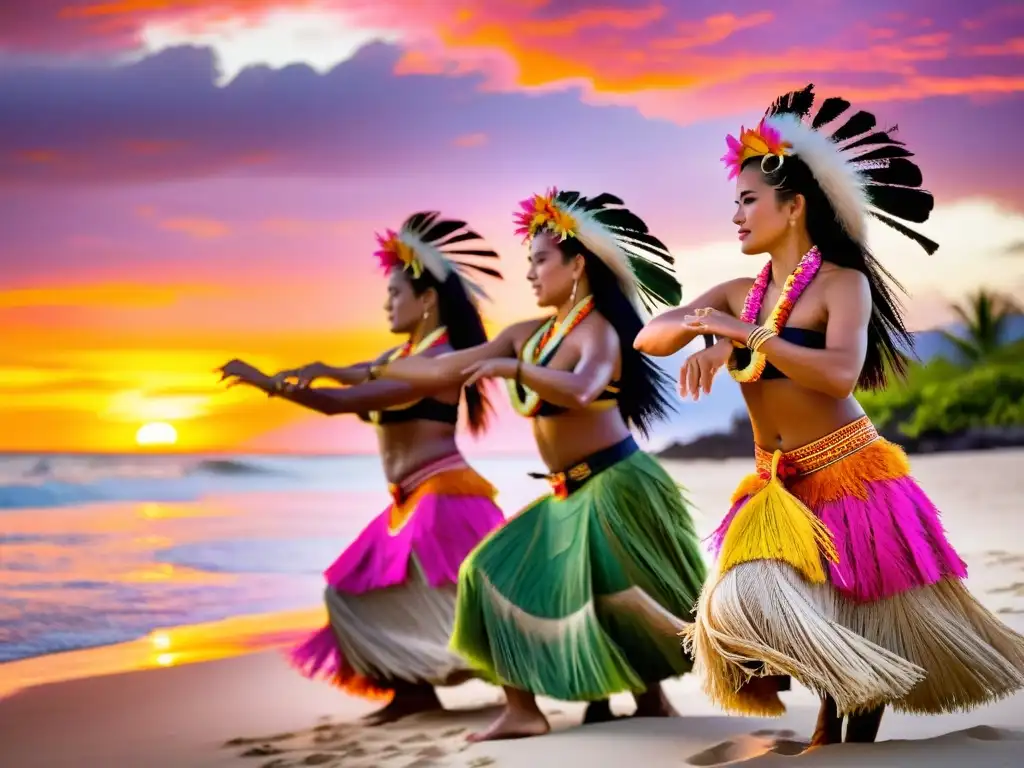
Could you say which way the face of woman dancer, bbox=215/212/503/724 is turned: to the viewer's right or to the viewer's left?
to the viewer's left

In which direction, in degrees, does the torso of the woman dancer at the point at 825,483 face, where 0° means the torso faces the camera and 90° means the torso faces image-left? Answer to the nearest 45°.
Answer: approximately 45°

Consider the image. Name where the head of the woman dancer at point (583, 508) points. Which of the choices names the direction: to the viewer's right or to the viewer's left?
to the viewer's left

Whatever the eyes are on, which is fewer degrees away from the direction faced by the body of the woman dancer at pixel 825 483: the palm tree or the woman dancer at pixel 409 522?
the woman dancer

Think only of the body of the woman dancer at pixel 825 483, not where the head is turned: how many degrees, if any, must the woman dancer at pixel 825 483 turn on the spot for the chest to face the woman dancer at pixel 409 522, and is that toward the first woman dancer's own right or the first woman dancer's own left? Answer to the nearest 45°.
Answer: approximately 90° to the first woman dancer's own right

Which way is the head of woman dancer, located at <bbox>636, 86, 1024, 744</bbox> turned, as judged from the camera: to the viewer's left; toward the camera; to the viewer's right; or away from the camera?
to the viewer's left

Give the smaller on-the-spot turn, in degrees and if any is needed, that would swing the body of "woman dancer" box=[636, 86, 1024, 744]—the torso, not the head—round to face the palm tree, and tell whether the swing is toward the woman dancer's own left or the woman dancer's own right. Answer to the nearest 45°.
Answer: approximately 135° to the woman dancer's own right

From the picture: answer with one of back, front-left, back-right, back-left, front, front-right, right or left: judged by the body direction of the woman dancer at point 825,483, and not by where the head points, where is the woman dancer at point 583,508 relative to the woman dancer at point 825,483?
right
